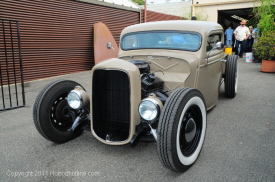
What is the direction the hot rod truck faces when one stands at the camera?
facing the viewer and to the left of the viewer
